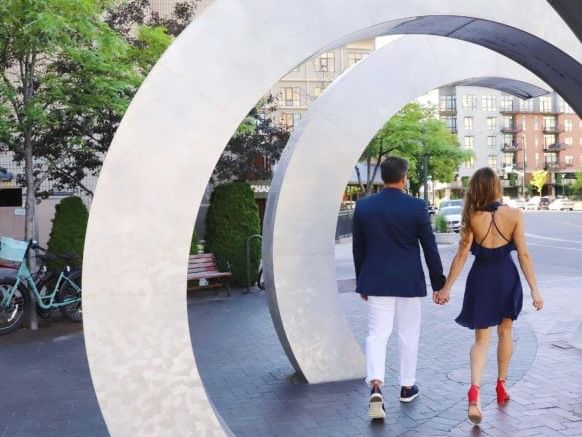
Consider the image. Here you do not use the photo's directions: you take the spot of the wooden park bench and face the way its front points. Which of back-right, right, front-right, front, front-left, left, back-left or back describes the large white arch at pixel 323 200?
front-right

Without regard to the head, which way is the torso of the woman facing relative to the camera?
away from the camera

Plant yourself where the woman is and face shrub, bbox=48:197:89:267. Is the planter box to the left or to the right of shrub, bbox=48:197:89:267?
right

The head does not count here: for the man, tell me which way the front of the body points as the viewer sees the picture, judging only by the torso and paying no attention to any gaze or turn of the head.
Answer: away from the camera

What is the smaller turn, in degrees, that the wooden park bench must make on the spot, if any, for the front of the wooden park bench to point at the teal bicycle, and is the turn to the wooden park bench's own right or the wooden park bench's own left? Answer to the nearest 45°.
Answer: approximately 90° to the wooden park bench's own right

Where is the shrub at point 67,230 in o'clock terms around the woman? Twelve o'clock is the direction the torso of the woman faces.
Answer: The shrub is roughly at 10 o'clock from the woman.

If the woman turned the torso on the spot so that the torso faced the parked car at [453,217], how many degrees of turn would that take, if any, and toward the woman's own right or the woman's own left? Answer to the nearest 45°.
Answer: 0° — they already face it

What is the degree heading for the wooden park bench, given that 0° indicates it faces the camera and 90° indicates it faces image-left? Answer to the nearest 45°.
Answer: approximately 315°

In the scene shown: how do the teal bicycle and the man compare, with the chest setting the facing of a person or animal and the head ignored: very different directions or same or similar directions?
very different directions

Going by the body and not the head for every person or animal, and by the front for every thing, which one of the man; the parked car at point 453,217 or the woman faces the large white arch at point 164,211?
the parked car

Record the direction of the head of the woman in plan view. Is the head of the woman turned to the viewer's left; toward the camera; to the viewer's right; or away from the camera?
away from the camera

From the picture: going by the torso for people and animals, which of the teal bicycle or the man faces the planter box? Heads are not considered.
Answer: the man

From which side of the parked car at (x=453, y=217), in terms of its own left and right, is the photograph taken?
front
